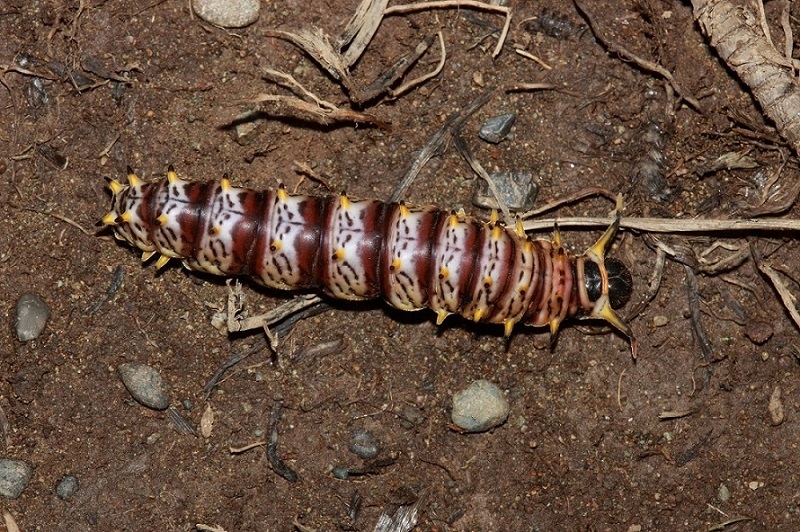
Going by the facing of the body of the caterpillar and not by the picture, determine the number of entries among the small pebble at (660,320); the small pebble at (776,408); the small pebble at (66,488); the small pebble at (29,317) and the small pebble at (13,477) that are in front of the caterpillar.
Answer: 2

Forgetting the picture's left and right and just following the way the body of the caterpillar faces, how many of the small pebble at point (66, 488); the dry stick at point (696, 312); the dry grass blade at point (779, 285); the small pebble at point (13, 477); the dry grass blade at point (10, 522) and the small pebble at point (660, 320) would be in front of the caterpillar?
3

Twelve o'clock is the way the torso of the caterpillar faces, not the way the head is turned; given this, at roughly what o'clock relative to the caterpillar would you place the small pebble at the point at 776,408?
The small pebble is roughly at 12 o'clock from the caterpillar.

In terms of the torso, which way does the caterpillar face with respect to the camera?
to the viewer's right

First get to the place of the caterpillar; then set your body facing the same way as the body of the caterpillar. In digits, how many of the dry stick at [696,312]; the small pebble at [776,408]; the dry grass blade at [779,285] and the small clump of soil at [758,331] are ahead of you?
4

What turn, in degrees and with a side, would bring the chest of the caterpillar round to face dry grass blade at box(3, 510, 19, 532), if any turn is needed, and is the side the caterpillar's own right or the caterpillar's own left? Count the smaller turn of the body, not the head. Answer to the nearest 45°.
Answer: approximately 135° to the caterpillar's own right

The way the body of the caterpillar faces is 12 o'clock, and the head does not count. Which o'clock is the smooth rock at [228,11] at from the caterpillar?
The smooth rock is roughly at 8 o'clock from the caterpillar.

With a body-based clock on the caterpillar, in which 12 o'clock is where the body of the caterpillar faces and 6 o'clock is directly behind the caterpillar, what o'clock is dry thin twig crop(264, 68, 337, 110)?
The dry thin twig is roughly at 8 o'clock from the caterpillar.

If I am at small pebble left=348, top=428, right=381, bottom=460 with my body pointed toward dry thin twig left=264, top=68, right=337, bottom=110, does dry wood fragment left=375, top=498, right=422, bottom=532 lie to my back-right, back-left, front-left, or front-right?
back-right

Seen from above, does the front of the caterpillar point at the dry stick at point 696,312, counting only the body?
yes

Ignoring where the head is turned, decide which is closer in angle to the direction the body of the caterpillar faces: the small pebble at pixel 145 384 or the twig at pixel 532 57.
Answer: the twig

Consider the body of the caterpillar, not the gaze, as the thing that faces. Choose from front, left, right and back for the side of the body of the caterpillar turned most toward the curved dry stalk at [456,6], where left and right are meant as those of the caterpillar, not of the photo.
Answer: left
